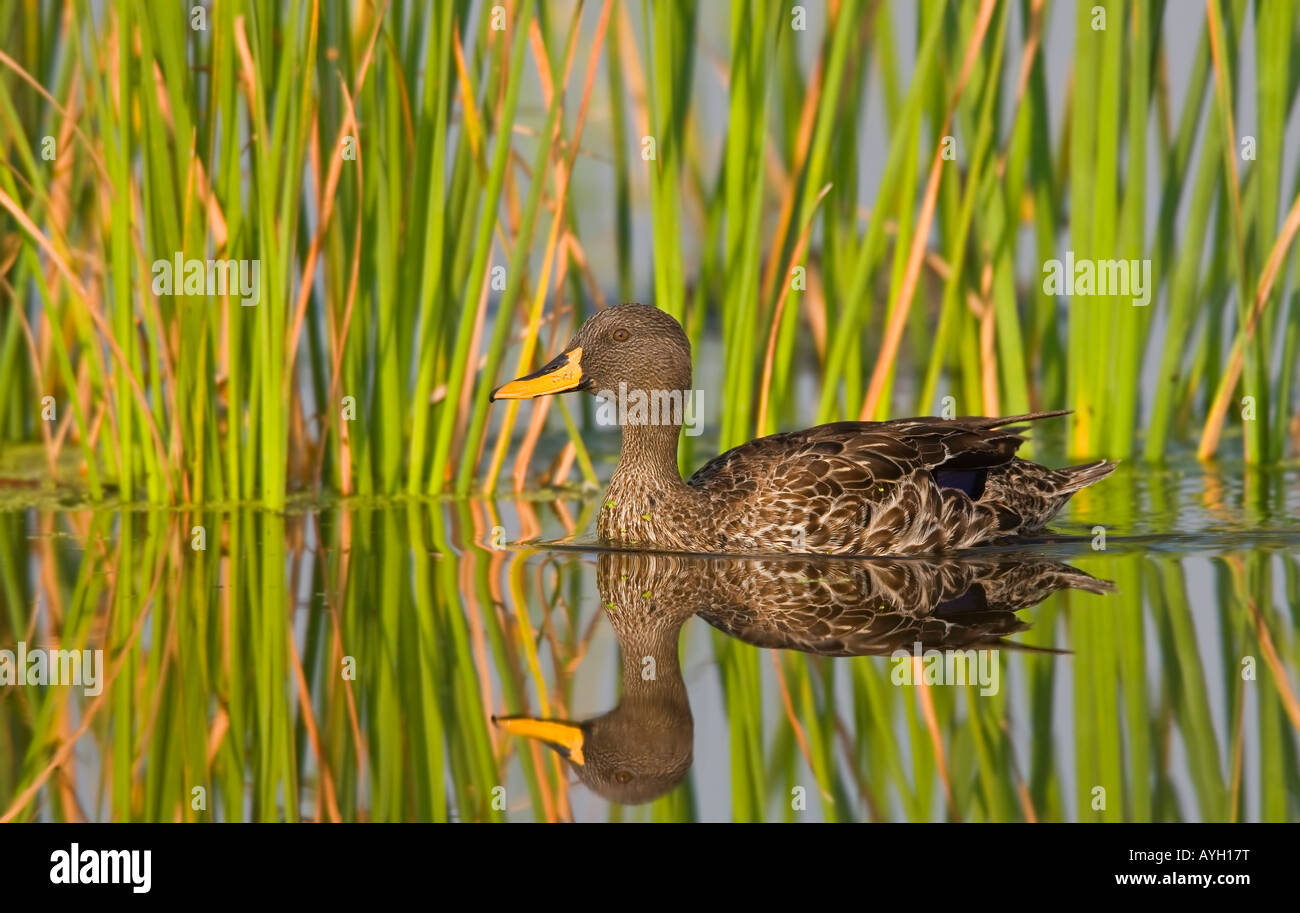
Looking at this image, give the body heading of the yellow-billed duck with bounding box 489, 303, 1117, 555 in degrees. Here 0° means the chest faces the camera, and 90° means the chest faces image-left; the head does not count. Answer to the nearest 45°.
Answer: approximately 90°
